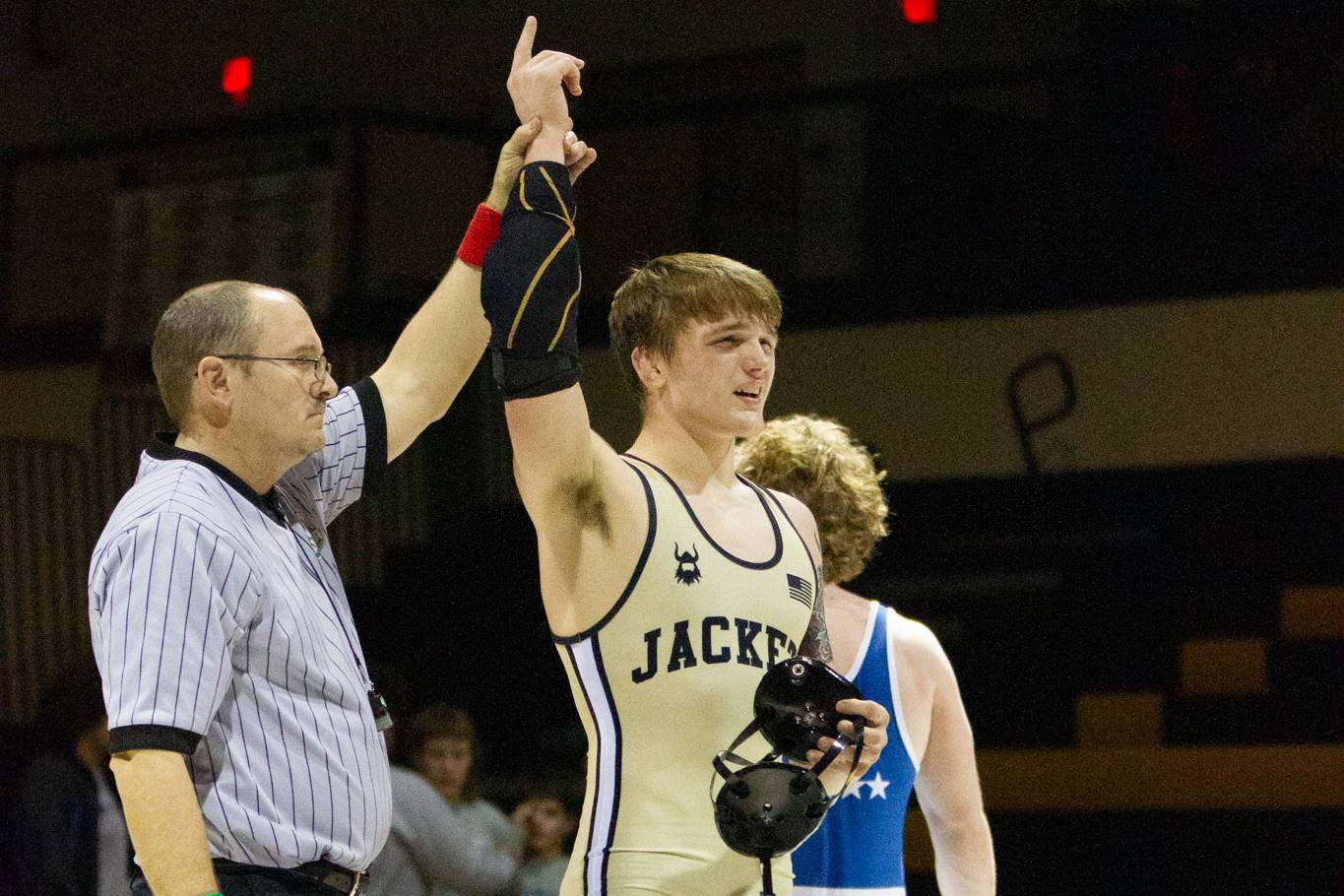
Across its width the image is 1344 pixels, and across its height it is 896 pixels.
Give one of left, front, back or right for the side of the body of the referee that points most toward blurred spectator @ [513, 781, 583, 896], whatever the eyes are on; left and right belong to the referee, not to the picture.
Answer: left

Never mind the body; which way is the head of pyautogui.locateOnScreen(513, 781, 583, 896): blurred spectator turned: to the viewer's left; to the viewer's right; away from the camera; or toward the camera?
toward the camera

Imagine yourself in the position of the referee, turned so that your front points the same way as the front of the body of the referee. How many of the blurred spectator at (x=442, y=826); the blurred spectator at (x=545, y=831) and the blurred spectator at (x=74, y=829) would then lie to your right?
0

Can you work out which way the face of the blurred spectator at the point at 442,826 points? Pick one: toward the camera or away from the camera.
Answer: toward the camera

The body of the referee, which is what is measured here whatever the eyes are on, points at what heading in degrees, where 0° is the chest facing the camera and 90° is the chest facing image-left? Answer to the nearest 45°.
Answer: approximately 270°
